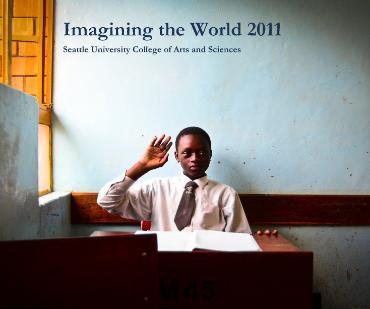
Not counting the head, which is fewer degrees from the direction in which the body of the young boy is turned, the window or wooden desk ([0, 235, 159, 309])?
the wooden desk

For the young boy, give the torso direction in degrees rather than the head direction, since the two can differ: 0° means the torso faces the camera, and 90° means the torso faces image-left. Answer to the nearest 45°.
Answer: approximately 0°

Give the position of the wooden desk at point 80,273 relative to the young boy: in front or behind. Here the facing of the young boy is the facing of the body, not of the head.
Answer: in front

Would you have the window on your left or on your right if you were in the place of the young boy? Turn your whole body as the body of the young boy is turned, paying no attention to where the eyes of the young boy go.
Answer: on your right

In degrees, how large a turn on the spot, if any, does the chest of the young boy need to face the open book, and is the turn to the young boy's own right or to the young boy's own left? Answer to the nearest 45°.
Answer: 0° — they already face it

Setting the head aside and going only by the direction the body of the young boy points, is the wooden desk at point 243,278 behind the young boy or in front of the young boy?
in front
